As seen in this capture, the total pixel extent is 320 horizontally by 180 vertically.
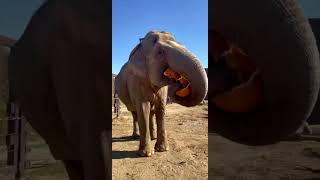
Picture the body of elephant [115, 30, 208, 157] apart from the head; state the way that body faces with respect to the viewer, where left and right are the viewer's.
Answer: facing the viewer and to the right of the viewer
